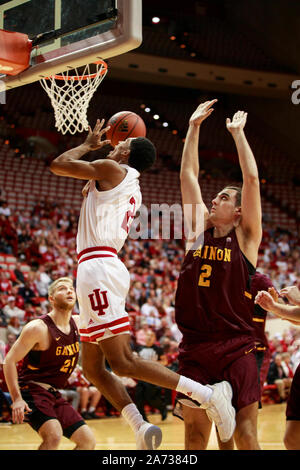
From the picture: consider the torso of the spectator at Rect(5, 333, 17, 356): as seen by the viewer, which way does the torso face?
toward the camera

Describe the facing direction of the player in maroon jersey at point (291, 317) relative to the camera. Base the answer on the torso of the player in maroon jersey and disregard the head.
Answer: to the viewer's left

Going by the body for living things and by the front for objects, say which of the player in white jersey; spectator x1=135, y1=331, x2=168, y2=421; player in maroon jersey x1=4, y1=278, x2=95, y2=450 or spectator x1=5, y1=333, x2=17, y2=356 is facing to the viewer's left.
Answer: the player in white jersey

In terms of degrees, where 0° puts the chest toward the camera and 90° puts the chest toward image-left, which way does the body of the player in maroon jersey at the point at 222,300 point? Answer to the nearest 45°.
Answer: approximately 45°

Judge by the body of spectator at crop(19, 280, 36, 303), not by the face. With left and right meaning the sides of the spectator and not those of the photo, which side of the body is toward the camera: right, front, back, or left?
front

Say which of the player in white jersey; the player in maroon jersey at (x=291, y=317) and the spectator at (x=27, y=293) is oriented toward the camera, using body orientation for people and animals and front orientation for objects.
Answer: the spectator

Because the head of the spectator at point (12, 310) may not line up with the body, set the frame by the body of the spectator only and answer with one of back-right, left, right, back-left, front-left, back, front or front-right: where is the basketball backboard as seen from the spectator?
front

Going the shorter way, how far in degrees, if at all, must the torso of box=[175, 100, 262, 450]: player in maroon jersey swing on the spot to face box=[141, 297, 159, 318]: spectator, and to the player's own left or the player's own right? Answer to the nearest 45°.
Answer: approximately 135° to the player's own right

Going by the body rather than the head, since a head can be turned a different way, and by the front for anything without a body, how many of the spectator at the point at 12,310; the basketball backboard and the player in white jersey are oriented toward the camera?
1

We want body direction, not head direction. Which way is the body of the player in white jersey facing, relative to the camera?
to the viewer's left

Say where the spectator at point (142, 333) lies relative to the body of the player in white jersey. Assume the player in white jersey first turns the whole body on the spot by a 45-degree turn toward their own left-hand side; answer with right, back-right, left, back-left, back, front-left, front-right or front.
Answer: back-right

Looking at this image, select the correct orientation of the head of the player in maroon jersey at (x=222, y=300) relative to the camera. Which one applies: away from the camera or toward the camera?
toward the camera

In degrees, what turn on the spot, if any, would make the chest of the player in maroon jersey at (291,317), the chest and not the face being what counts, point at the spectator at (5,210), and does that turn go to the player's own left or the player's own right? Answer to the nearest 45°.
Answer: approximately 45° to the player's own right

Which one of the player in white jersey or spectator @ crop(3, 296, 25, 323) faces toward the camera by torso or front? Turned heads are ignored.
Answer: the spectator

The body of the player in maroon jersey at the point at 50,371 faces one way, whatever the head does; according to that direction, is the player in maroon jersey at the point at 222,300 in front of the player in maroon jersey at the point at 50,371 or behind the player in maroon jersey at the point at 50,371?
in front

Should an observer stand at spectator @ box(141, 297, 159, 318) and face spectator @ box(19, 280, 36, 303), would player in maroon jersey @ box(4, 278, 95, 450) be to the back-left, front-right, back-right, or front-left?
front-left

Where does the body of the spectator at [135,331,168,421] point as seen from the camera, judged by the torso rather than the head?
toward the camera

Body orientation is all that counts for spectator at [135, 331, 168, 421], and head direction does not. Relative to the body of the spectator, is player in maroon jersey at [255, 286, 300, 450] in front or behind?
in front
